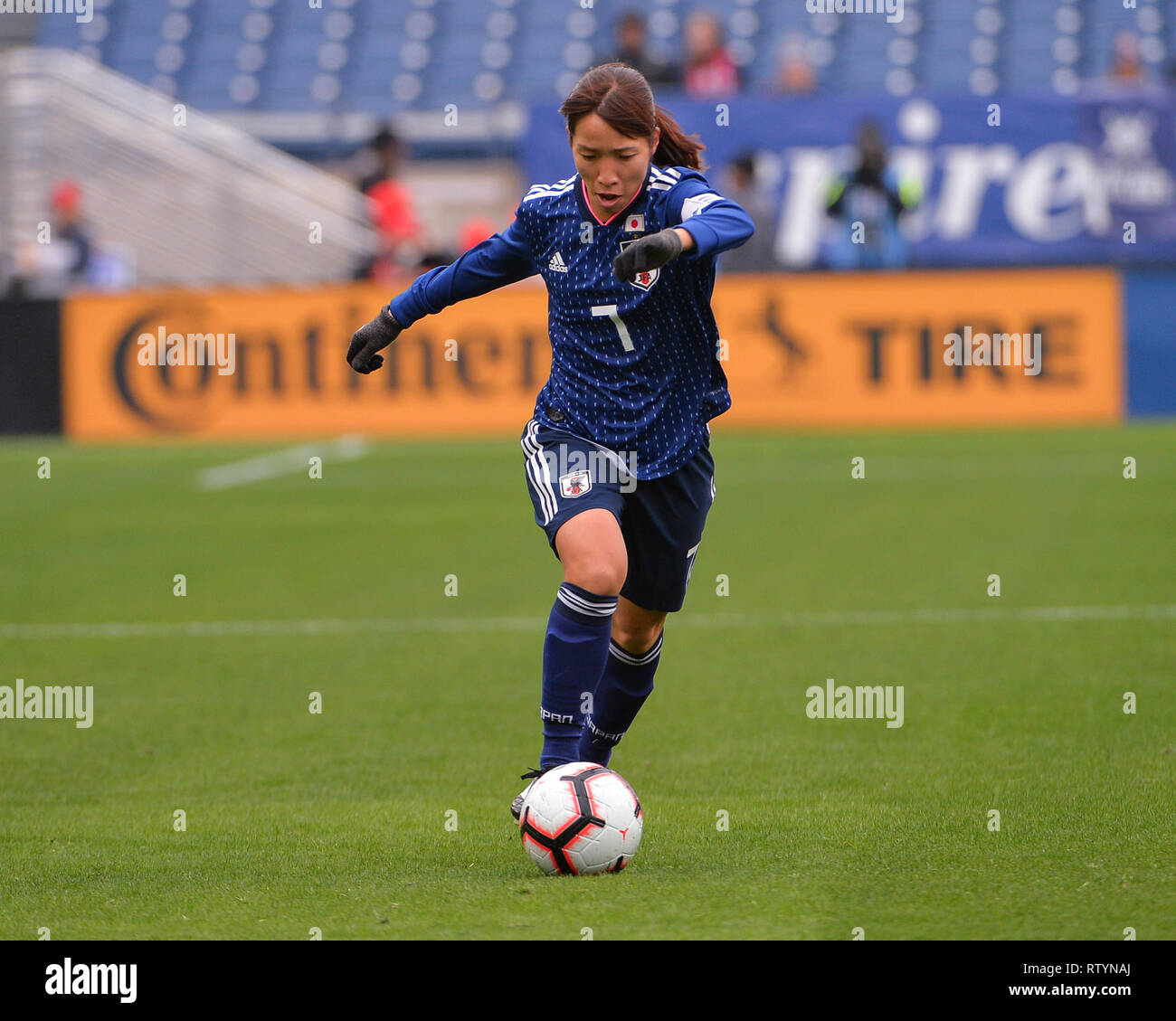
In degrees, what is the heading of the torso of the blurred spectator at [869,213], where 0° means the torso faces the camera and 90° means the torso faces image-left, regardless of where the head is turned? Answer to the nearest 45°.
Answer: approximately 0°

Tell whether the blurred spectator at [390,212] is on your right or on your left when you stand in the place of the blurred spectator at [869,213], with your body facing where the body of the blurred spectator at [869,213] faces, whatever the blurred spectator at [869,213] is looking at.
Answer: on your right

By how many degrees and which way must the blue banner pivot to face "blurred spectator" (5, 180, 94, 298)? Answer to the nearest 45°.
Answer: approximately 90° to its right

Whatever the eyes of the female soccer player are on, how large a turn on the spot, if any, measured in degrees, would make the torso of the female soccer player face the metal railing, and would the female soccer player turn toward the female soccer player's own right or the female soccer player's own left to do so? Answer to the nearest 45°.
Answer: approximately 180°

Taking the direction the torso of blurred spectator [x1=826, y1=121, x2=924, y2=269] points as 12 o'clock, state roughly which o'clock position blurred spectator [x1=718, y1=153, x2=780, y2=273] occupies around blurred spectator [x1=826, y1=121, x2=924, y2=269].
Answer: blurred spectator [x1=718, y1=153, x2=780, y2=273] is roughly at 2 o'clock from blurred spectator [x1=826, y1=121, x2=924, y2=269].

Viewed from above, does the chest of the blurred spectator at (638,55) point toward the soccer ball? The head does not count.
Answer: yes

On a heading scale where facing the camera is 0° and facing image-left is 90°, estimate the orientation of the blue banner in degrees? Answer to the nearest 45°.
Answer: approximately 0°

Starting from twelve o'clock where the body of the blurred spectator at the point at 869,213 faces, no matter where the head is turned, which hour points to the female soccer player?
The female soccer player is roughly at 12 o'clock from the blurred spectator.

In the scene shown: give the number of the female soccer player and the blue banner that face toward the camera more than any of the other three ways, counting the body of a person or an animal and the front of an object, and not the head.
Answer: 2
